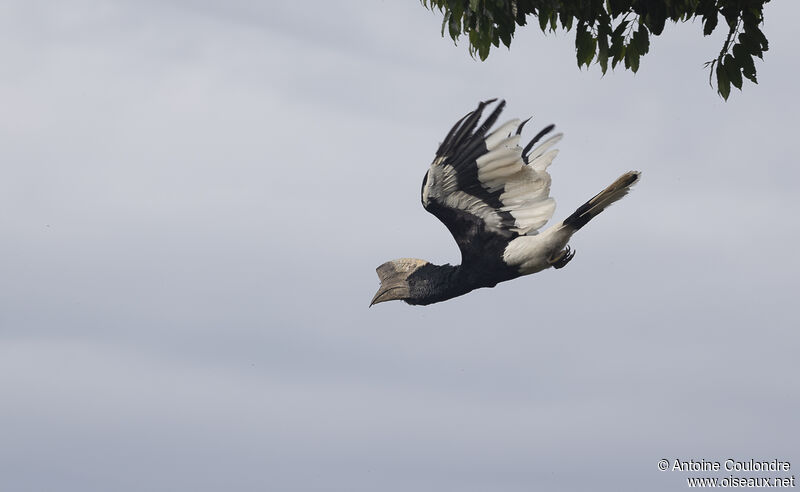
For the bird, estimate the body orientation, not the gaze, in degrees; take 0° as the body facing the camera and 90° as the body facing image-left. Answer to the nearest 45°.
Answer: approximately 90°
